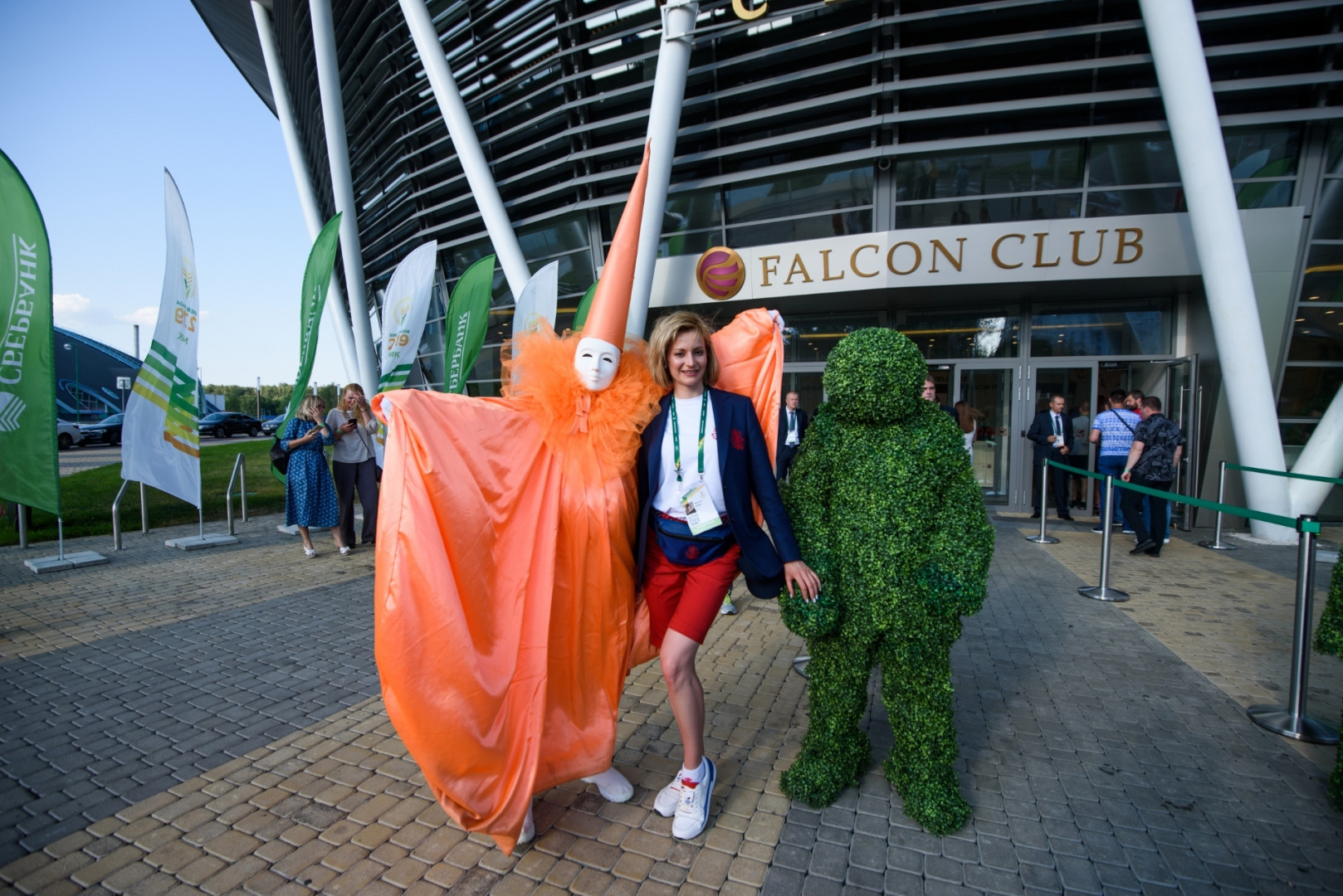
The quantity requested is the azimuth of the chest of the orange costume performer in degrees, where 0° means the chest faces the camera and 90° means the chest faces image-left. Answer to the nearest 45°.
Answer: approximately 0°

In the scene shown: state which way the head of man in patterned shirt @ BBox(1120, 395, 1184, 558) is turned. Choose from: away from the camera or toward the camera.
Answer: away from the camera

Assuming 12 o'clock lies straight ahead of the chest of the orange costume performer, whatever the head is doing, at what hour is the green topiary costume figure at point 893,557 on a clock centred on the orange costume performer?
The green topiary costume figure is roughly at 9 o'clock from the orange costume performer.

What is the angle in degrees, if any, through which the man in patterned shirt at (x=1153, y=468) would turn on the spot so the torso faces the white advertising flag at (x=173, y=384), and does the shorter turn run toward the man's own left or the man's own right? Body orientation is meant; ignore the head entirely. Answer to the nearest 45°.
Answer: approximately 90° to the man's own left

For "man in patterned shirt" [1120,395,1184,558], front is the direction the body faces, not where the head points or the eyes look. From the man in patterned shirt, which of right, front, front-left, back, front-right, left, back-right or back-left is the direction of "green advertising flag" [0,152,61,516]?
left

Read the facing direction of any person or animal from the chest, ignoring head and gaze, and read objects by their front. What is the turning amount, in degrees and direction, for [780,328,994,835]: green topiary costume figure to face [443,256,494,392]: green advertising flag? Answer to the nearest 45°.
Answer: approximately 135° to its right

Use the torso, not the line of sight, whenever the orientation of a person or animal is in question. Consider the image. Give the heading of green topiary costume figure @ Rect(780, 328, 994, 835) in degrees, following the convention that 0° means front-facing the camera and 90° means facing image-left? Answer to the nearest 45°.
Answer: approximately 0°

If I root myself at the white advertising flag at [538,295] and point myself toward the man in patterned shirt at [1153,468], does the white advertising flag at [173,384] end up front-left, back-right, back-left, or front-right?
back-right
